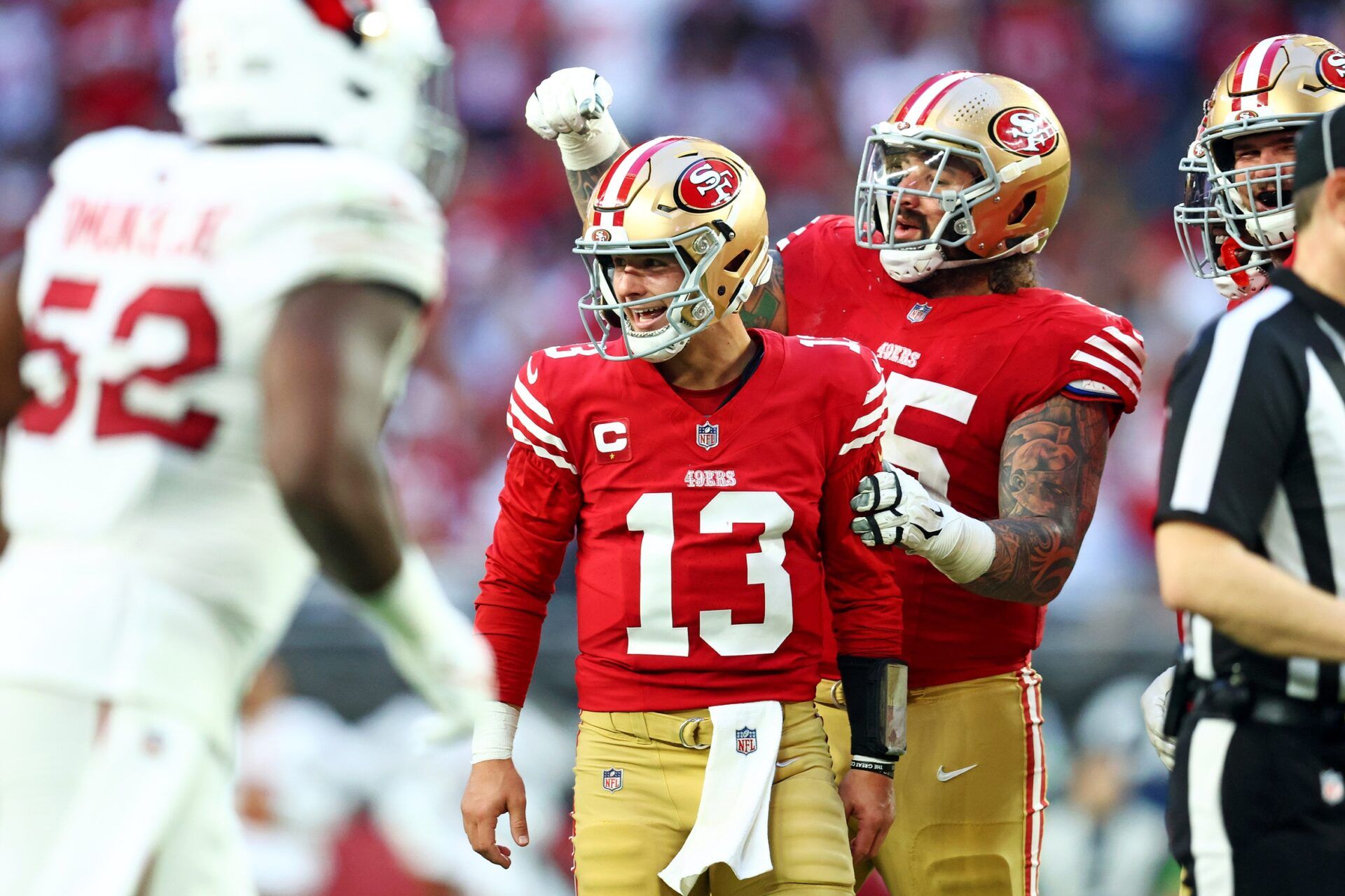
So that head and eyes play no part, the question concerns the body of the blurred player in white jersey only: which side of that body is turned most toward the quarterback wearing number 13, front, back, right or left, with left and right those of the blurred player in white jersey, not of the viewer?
front

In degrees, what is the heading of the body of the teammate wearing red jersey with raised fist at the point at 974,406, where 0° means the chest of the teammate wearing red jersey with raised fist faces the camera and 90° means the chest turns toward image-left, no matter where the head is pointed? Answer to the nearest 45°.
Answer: approximately 45°

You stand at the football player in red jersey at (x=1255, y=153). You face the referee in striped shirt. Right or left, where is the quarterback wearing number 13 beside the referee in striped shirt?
right

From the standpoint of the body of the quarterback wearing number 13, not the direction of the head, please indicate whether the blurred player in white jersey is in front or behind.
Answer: in front

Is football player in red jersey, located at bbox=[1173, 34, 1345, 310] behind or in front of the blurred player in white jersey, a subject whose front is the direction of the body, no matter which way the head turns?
in front

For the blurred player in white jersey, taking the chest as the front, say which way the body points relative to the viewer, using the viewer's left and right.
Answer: facing away from the viewer and to the right of the viewer

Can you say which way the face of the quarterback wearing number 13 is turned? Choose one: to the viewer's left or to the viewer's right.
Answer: to the viewer's left

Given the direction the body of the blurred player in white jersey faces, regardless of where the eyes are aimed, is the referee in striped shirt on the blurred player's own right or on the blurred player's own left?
on the blurred player's own right

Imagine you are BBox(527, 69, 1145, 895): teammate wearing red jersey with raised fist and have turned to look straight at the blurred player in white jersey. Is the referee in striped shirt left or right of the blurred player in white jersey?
left

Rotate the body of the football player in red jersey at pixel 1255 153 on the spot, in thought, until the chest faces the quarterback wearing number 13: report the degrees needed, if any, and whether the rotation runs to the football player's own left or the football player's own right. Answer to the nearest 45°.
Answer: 0° — they already face them

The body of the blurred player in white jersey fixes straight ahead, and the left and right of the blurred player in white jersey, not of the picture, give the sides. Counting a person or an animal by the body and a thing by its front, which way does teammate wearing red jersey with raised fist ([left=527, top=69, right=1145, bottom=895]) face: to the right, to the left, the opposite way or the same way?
the opposite way

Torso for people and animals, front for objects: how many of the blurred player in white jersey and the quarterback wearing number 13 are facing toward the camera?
1

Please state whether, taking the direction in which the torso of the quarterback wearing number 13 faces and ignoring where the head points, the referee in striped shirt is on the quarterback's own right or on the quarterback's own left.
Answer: on the quarterback's own left

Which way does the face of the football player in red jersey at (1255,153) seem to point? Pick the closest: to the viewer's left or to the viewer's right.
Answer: to the viewer's left

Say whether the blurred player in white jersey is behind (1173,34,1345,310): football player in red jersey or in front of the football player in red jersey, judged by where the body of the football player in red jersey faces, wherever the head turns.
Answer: in front
